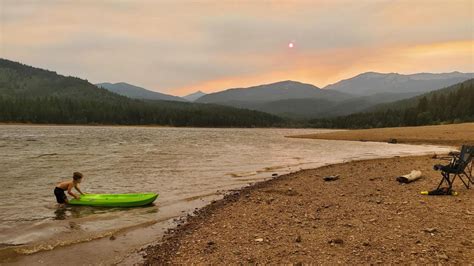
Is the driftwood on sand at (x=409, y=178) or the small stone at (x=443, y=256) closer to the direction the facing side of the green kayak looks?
the driftwood on sand

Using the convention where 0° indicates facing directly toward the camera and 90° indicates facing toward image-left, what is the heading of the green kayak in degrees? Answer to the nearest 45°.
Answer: approximately 270°

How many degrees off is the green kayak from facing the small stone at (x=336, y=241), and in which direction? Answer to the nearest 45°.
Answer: approximately 45° to its right

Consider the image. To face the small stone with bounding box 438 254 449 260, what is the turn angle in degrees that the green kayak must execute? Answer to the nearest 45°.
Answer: approximately 45° to its right

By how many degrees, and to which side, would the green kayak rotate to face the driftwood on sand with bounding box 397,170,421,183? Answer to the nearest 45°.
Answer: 0° — it already faces it

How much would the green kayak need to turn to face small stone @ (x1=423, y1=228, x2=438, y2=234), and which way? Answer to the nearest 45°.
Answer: approximately 45° to its right
